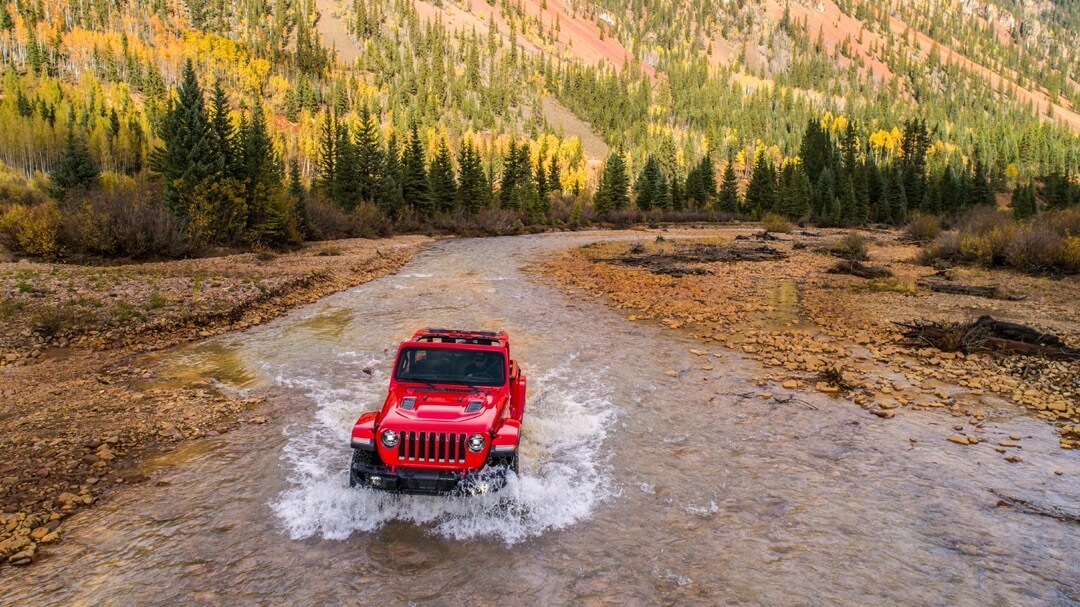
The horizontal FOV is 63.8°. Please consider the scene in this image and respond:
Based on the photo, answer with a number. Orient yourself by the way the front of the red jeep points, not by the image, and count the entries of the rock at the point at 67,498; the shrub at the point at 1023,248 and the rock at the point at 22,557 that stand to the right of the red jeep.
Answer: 2

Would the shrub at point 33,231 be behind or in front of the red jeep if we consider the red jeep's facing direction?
behind

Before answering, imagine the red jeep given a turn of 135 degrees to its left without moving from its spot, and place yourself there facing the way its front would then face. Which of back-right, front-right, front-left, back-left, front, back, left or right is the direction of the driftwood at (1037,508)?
front-right

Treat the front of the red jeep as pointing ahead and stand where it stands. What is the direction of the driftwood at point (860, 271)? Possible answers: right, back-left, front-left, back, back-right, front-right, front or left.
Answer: back-left

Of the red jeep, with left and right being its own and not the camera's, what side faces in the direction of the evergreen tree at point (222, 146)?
back

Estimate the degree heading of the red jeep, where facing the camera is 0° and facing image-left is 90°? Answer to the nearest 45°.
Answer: approximately 0°

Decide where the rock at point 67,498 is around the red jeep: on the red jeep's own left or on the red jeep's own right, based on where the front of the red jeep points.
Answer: on the red jeep's own right

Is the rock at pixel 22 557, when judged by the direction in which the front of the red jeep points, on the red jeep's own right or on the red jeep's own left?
on the red jeep's own right

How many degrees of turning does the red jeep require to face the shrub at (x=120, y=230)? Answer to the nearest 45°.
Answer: approximately 135° to its right
